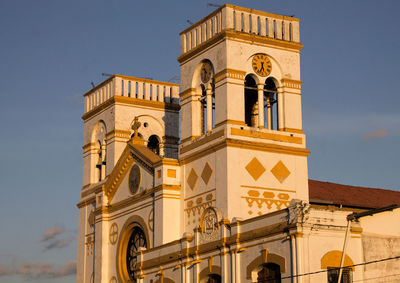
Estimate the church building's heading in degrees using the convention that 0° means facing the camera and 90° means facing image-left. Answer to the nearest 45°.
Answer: approximately 45°
